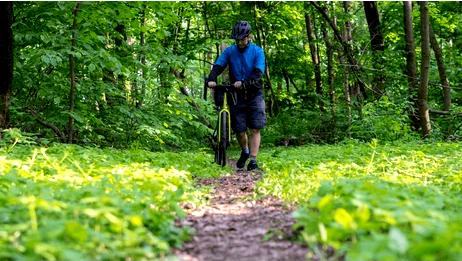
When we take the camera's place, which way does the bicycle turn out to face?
facing the viewer

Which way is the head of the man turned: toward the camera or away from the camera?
toward the camera
